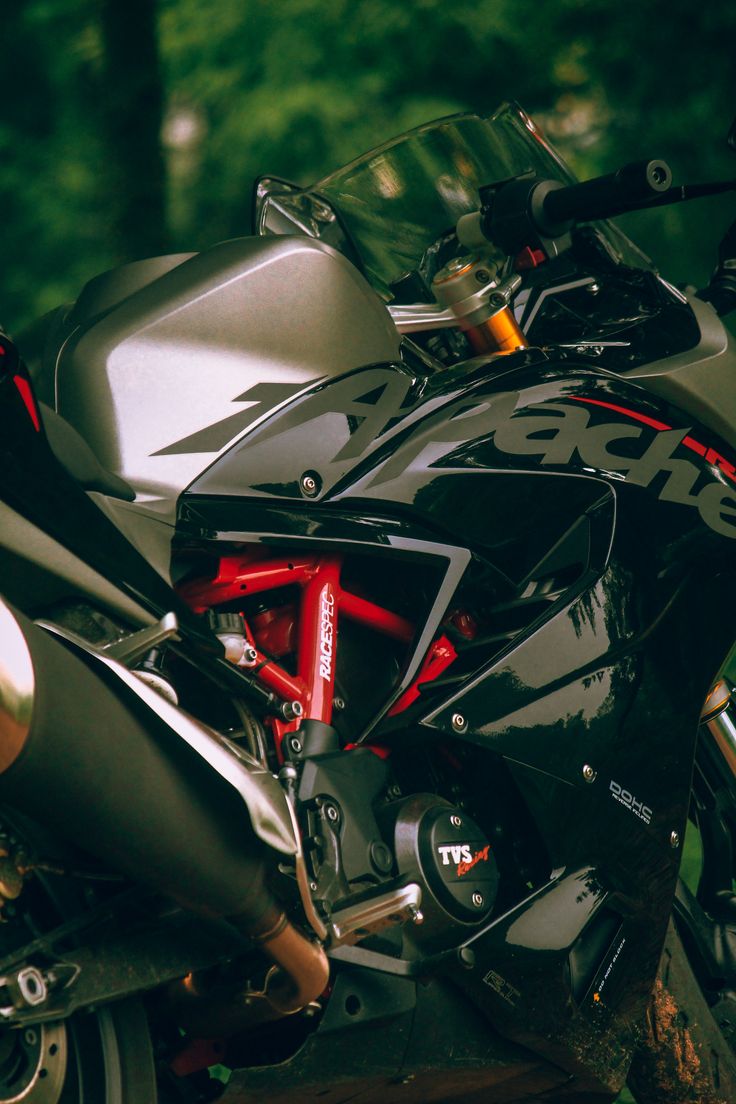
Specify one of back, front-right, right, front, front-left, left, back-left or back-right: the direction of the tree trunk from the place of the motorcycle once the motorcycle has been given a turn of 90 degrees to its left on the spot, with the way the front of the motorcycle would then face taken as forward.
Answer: front-right

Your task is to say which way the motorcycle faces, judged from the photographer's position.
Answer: facing away from the viewer and to the right of the viewer
